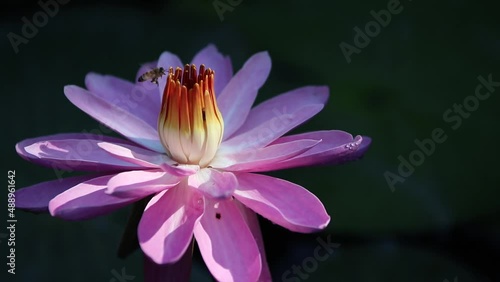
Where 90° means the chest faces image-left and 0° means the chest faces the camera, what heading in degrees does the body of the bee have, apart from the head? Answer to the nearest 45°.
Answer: approximately 270°
